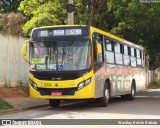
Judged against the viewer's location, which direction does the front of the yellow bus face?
facing the viewer and to the left of the viewer

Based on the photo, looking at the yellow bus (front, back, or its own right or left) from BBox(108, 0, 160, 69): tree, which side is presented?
back
